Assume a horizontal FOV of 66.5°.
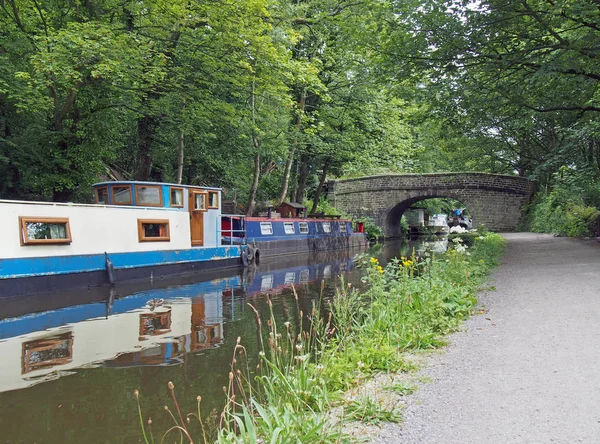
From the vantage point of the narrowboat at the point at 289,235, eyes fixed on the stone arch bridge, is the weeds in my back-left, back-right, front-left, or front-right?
back-right
